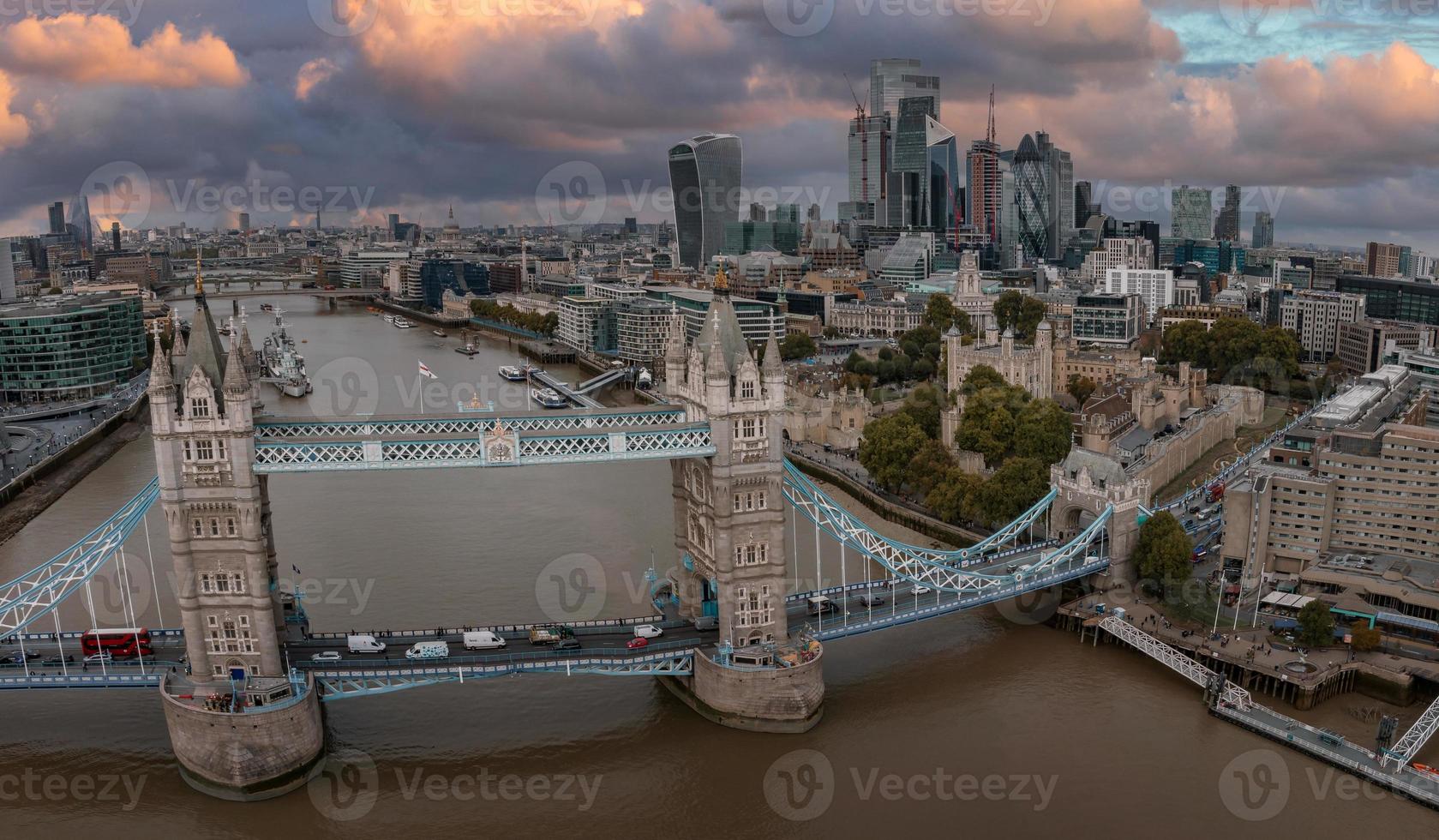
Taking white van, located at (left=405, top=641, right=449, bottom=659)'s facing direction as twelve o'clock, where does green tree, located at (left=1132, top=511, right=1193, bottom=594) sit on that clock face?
The green tree is roughly at 6 o'clock from the white van.

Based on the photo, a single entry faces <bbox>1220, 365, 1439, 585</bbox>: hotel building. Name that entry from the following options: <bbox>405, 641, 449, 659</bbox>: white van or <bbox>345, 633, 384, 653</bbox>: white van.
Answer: <bbox>345, 633, 384, 653</bbox>: white van

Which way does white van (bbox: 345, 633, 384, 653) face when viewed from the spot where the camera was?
facing to the right of the viewer

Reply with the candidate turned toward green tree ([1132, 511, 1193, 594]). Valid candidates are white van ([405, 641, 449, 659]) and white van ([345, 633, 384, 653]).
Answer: white van ([345, 633, 384, 653])

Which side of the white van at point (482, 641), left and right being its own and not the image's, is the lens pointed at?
right

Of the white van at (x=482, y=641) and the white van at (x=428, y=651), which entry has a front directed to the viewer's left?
the white van at (x=428, y=651)

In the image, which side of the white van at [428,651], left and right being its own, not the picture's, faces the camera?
left

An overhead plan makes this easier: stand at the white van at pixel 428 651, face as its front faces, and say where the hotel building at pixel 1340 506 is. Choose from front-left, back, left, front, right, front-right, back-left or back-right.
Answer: back
